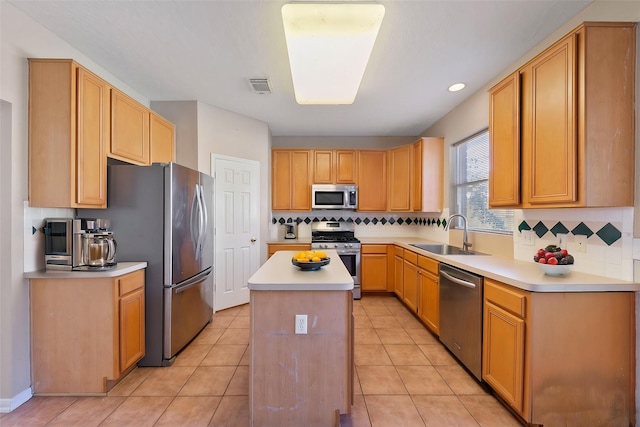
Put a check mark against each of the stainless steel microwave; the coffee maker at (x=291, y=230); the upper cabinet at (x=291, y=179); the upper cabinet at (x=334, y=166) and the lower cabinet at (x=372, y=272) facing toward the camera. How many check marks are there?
5

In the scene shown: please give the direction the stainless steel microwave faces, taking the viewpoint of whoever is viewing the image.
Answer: facing the viewer

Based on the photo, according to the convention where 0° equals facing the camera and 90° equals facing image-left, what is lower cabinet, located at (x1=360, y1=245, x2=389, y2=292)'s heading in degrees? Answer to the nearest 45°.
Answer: approximately 0°

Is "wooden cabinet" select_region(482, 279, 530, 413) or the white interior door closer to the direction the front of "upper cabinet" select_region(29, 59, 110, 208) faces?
the wooden cabinet

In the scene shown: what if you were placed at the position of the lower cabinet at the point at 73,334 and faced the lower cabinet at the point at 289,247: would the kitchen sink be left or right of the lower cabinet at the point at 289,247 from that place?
right

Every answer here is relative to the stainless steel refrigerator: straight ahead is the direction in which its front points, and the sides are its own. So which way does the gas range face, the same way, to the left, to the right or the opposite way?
to the right

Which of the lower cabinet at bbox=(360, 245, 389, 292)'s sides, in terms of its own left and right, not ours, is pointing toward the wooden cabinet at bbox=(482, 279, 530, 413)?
front

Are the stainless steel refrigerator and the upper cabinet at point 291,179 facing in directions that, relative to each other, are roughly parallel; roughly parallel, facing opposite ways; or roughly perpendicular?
roughly perpendicular

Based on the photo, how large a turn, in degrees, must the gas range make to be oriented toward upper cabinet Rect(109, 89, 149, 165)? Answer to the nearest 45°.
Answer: approximately 45° to its right

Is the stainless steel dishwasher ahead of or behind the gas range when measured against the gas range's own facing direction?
ahead

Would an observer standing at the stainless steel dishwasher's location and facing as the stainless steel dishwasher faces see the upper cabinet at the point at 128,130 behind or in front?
in front

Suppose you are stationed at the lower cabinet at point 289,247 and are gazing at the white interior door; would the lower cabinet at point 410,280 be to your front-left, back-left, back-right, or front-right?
back-left

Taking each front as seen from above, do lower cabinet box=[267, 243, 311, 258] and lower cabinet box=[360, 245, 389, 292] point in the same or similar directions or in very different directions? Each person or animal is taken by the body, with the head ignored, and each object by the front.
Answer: same or similar directions

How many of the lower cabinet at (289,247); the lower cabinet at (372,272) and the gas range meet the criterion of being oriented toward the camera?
3

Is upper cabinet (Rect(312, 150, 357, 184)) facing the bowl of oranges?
yes

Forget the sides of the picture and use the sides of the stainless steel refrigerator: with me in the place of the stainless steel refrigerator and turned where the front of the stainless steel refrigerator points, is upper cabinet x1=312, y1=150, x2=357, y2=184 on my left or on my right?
on my left

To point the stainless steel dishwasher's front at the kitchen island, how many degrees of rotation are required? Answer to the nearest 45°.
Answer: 0° — it already faces it

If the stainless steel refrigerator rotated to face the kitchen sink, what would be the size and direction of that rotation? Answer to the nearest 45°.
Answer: approximately 45° to its left

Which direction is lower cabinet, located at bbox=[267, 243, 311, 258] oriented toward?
toward the camera

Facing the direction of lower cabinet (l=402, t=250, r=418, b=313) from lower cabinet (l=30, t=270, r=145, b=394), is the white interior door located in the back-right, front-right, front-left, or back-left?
front-left
